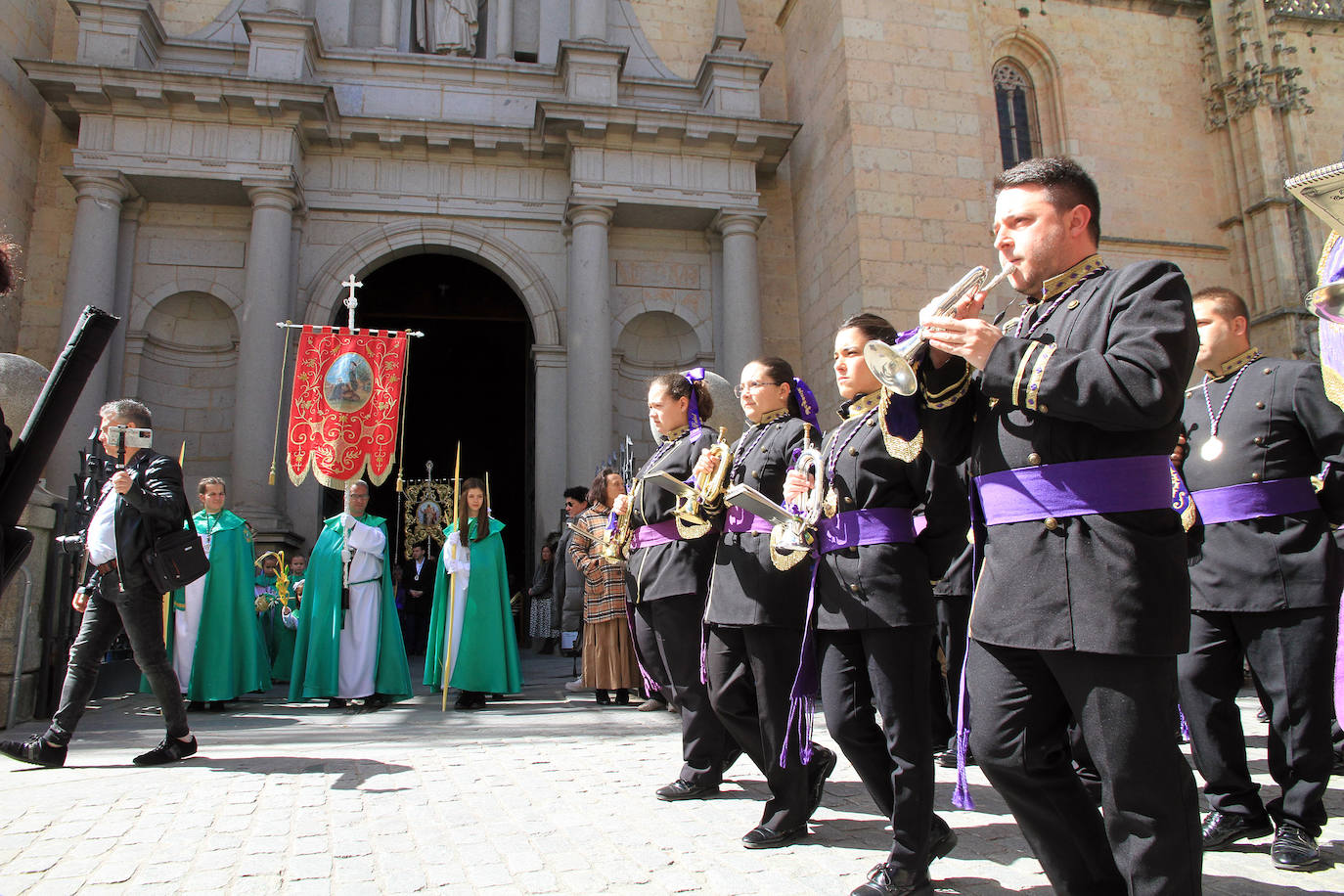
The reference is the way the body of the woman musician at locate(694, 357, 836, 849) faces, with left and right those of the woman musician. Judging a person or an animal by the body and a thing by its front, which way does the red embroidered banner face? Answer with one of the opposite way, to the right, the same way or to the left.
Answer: to the left

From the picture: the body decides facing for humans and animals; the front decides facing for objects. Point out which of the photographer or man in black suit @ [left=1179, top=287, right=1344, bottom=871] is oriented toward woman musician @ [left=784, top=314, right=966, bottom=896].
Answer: the man in black suit

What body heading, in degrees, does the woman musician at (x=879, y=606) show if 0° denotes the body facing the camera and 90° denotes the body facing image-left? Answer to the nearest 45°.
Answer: approximately 45°

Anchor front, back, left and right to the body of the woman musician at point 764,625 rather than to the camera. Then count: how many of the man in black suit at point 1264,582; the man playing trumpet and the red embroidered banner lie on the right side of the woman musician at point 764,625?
1

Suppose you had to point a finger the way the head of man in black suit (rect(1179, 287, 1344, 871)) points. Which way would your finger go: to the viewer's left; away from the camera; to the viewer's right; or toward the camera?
to the viewer's left

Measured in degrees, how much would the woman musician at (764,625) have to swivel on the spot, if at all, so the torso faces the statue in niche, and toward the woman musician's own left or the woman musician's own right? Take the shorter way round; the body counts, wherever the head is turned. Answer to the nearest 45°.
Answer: approximately 90° to the woman musician's own right

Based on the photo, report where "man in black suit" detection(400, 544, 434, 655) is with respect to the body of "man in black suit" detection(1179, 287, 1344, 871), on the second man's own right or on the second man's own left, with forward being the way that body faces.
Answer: on the second man's own right
